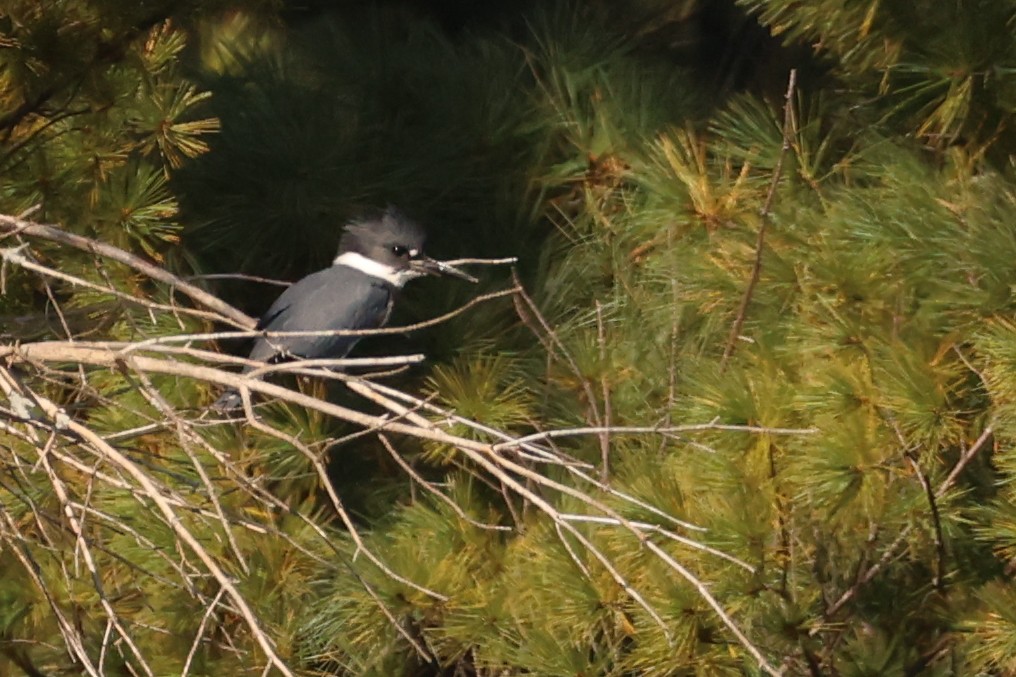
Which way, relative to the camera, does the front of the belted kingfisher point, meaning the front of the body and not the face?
to the viewer's right
